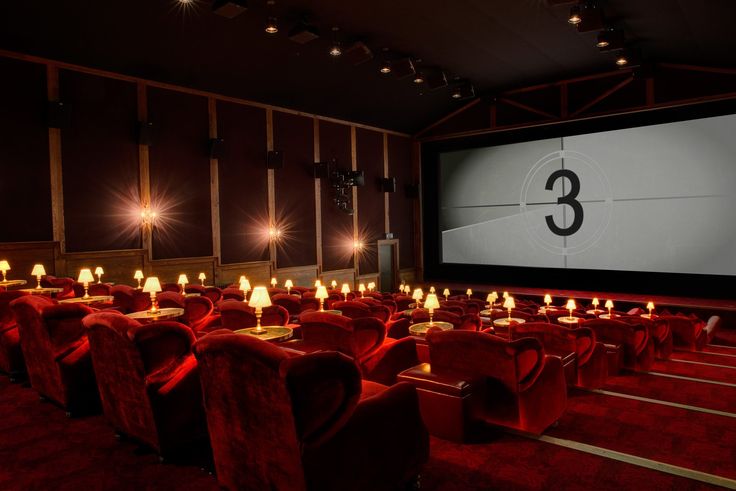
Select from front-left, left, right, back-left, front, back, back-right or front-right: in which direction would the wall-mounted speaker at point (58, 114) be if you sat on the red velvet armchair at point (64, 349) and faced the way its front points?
front-left

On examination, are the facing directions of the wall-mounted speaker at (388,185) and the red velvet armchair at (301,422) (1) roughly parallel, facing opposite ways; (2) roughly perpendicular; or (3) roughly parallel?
roughly perpendicular

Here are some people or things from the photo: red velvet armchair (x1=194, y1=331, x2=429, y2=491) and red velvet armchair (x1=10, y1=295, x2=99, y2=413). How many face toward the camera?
0

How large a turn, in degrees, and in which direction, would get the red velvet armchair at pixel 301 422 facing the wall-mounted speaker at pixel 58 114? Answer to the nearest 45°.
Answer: approximately 90° to its left

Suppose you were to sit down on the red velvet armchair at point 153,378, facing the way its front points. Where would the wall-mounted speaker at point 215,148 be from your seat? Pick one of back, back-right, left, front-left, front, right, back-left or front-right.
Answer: front-left

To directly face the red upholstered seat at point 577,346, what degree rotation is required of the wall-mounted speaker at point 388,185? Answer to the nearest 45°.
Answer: approximately 45° to its right

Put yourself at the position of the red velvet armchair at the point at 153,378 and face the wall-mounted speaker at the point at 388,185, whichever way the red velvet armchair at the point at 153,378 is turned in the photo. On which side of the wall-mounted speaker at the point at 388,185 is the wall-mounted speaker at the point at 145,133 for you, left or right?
left

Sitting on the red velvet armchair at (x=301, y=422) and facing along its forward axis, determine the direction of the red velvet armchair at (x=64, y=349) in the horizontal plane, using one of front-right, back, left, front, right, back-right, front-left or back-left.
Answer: left

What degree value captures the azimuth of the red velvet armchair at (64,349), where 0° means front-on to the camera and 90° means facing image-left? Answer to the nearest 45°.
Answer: approximately 225°

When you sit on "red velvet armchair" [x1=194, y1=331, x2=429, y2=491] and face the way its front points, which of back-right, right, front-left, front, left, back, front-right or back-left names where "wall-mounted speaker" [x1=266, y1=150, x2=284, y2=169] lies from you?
front-left

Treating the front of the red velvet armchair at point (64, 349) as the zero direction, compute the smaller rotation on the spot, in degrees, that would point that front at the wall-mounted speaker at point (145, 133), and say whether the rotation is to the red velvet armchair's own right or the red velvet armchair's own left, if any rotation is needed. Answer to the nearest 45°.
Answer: approximately 45° to the red velvet armchair's own left

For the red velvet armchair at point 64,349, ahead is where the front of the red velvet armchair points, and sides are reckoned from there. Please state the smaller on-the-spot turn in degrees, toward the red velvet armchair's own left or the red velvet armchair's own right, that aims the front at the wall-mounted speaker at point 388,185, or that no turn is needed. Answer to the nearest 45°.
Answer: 0° — it already faces it

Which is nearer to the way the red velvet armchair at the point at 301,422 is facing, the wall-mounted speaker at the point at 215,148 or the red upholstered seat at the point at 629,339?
the red upholstered seat

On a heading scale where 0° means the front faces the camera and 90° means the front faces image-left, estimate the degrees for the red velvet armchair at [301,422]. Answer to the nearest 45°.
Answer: approximately 225°

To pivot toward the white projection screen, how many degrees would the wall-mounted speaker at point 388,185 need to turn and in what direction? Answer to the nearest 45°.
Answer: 0° — it already faces it
